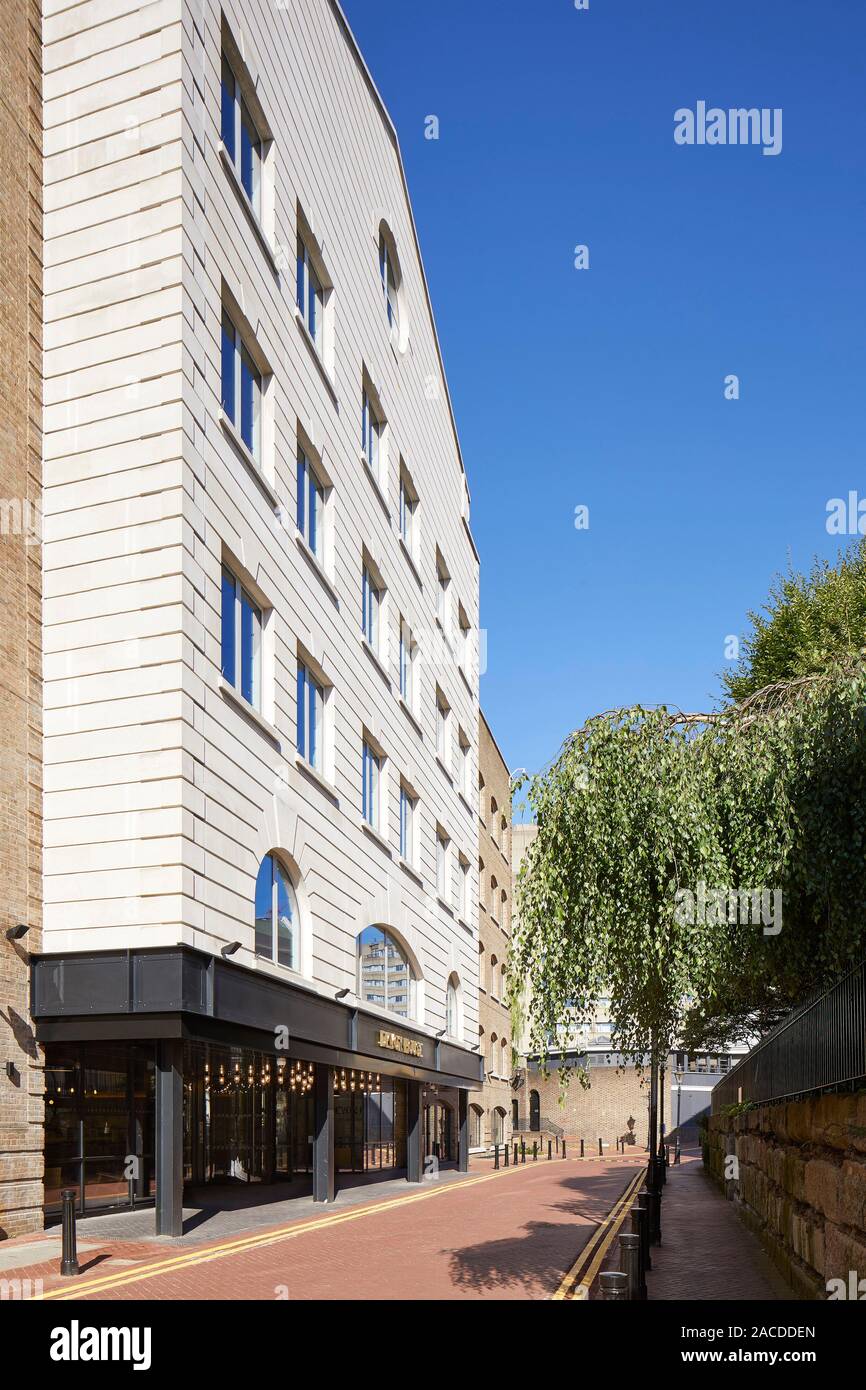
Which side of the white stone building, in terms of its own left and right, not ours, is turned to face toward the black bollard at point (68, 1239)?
right

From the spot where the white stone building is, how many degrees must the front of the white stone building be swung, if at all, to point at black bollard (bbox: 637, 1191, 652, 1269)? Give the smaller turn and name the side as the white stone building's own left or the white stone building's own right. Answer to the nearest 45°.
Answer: approximately 45° to the white stone building's own right

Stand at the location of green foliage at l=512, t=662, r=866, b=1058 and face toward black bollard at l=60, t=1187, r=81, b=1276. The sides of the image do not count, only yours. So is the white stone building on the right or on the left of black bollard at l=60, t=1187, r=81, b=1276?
right

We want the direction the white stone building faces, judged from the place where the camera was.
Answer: facing to the right of the viewer

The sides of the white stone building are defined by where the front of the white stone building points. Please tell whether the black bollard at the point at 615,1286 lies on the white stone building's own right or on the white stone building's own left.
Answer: on the white stone building's own right
